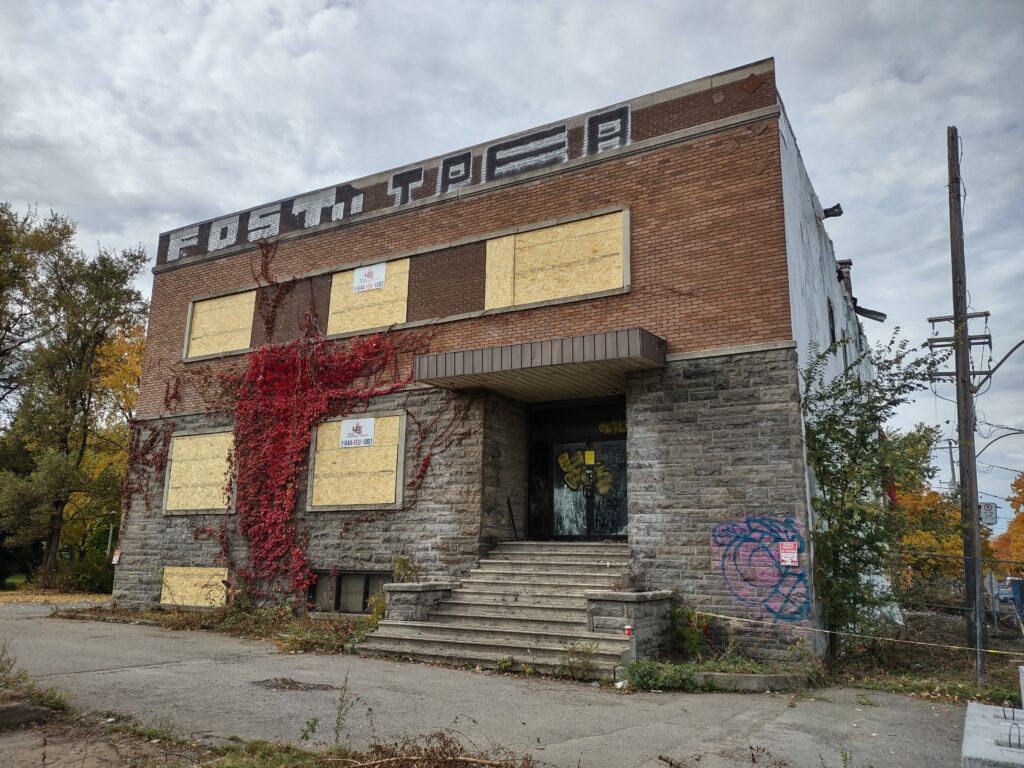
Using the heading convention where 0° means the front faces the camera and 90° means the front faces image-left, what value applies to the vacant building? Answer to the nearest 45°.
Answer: approximately 45°

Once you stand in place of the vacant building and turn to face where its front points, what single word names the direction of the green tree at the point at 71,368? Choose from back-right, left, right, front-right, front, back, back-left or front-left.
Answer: right

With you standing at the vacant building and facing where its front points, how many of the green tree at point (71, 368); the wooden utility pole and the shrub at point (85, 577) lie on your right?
2

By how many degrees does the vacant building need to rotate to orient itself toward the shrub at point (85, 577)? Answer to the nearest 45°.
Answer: approximately 90° to its right

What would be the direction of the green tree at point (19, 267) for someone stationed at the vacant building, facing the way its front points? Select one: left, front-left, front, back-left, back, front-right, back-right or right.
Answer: right

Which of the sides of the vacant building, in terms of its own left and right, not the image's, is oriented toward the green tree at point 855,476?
left
